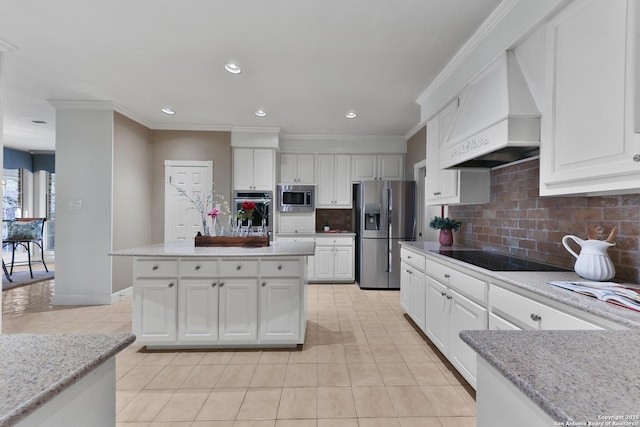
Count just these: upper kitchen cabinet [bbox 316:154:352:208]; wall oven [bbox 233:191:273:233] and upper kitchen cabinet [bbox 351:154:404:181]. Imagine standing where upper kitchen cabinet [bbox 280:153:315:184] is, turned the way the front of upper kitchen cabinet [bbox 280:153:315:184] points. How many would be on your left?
2

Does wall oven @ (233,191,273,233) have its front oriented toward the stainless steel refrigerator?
no

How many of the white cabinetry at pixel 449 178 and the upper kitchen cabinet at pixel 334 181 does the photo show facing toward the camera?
1

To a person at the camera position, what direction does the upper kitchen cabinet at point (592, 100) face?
facing the viewer and to the left of the viewer

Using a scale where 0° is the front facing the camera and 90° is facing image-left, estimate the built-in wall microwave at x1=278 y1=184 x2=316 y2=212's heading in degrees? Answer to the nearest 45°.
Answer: approximately 0°

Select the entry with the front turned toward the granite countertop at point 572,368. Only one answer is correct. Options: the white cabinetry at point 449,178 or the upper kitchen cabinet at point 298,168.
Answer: the upper kitchen cabinet

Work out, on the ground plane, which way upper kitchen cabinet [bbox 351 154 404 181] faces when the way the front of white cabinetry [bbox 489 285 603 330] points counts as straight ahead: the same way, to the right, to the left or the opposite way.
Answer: to the left

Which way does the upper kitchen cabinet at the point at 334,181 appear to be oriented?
toward the camera

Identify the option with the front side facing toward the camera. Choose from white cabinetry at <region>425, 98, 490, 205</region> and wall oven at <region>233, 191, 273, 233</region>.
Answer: the wall oven

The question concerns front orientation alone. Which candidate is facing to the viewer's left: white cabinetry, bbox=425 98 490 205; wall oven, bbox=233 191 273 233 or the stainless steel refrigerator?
the white cabinetry

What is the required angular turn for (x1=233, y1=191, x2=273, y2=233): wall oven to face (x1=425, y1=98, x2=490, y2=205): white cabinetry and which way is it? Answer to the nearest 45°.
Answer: approximately 45° to its left

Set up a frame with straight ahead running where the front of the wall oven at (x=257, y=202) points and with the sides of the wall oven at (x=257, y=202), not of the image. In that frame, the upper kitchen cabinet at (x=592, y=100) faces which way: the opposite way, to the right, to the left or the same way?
to the right

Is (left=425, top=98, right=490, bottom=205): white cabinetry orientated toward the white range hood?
no

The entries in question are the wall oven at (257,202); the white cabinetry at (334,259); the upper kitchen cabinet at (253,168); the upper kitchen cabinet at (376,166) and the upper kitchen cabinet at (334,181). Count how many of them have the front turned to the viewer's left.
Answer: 0

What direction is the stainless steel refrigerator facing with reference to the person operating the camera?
facing the viewer

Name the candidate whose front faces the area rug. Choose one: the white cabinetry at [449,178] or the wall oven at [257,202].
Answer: the white cabinetry

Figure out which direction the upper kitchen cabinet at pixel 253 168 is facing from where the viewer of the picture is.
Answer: facing the viewer
